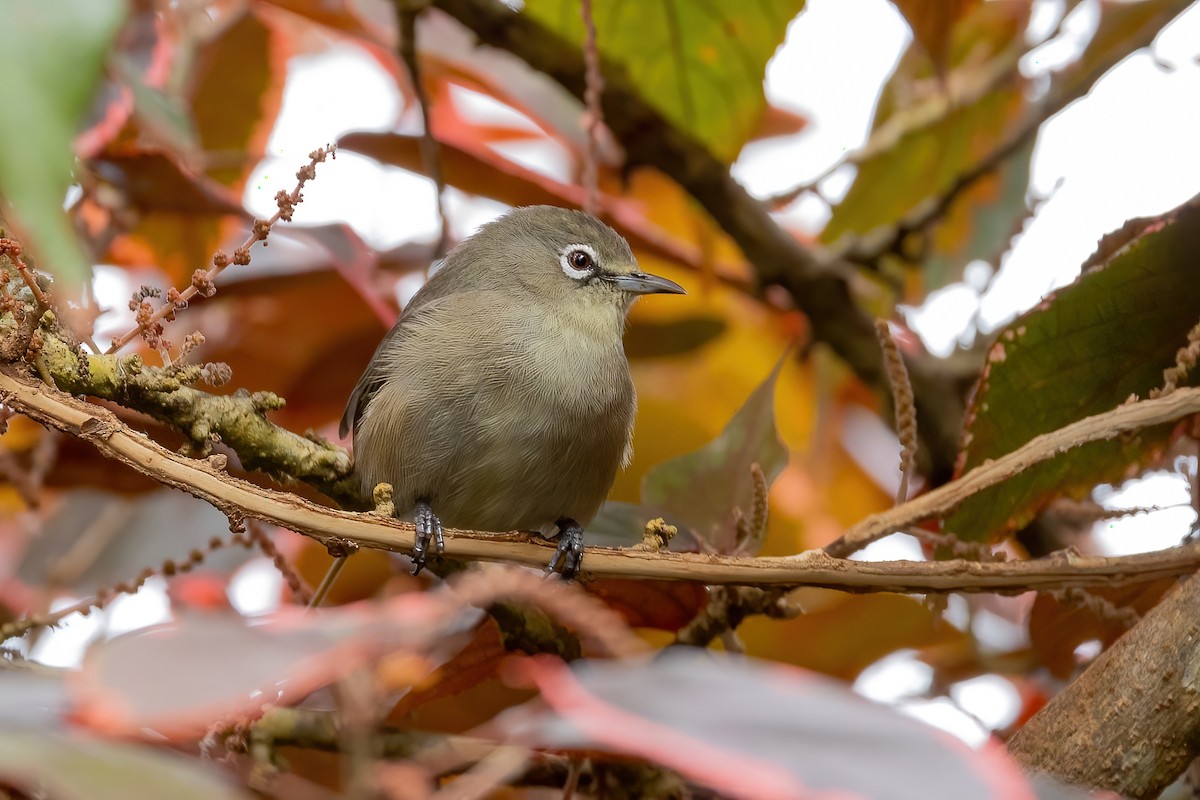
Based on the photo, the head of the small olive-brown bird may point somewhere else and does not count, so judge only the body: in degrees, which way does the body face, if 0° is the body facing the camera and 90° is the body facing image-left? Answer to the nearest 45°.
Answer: approximately 315°

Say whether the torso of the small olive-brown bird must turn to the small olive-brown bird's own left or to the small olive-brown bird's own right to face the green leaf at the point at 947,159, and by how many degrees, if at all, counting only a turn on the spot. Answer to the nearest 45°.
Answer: approximately 45° to the small olive-brown bird's own left

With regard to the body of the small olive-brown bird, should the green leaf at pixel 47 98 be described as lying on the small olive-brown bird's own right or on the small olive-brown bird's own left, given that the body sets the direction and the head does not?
on the small olive-brown bird's own right

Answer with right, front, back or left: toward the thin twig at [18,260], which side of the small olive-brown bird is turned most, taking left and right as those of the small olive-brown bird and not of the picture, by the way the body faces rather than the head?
right

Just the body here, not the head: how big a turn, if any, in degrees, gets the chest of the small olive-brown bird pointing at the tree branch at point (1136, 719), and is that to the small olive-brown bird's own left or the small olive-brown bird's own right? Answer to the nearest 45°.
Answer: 0° — it already faces it

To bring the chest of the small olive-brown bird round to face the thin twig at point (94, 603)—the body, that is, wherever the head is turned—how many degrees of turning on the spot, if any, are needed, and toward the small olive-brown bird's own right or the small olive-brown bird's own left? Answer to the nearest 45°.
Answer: approximately 90° to the small olive-brown bird's own right
